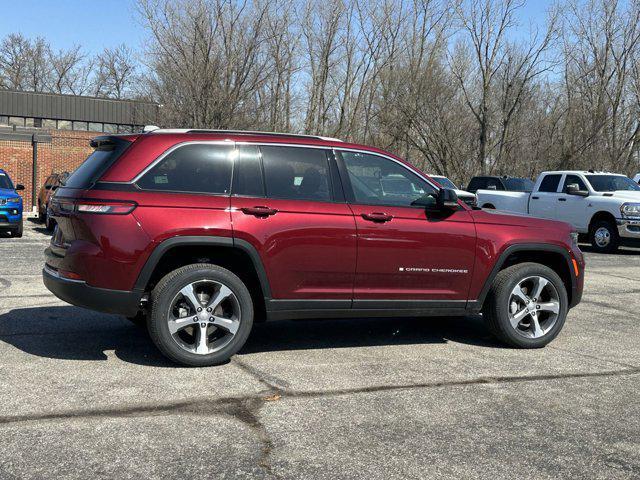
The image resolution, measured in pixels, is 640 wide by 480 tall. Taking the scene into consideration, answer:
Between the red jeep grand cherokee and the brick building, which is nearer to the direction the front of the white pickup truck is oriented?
the red jeep grand cherokee

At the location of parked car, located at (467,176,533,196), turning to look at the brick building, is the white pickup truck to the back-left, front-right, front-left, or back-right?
back-left

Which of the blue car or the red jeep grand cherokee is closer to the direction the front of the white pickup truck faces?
the red jeep grand cherokee

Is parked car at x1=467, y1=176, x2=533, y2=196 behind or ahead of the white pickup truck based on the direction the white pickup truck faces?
behind

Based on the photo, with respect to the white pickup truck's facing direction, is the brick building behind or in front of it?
behind
